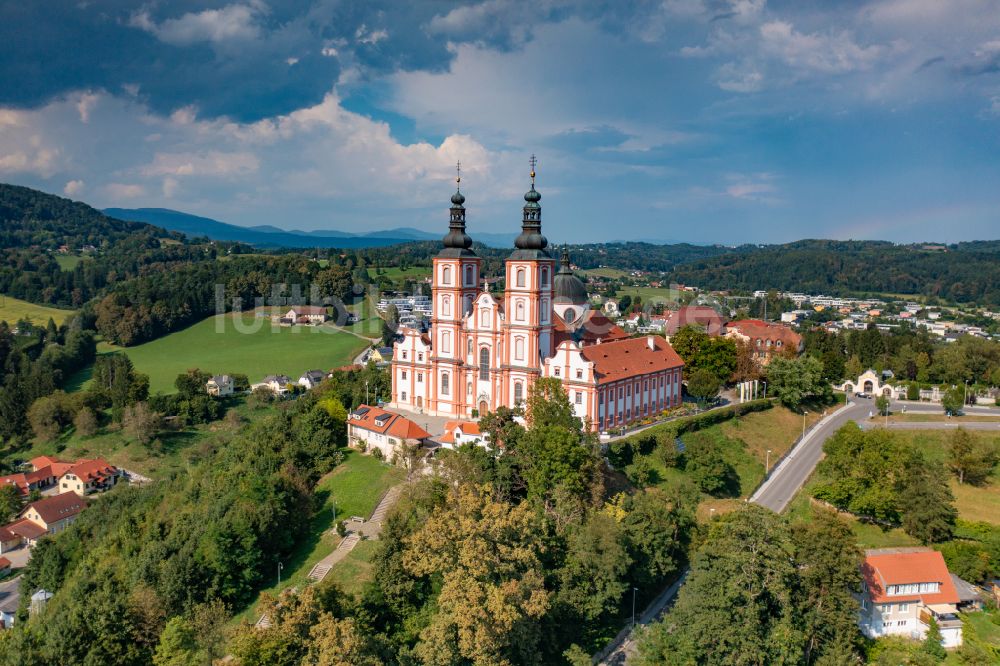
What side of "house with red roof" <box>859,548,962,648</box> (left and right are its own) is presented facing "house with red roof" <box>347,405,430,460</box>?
right

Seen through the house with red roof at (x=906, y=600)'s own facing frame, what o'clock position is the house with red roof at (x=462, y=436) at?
the house with red roof at (x=462, y=436) is roughly at 3 o'clock from the house with red roof at (x=906, y=600).

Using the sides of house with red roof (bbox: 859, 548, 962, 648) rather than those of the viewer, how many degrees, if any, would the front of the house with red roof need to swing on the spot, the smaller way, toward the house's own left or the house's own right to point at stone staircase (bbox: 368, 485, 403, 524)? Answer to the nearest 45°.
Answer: approximately 90° to the house's own right

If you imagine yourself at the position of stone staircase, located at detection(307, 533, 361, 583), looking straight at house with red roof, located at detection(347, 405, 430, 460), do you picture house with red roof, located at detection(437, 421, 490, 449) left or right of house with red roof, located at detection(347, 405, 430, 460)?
right

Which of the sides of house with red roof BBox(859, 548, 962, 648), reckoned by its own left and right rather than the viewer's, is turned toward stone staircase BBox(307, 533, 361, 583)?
right

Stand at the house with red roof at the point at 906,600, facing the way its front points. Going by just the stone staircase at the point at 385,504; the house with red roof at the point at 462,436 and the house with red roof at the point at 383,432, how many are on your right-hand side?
3

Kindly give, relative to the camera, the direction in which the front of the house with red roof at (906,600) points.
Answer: facing the viewer
